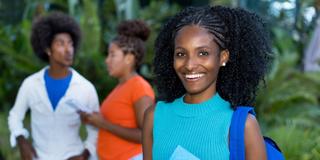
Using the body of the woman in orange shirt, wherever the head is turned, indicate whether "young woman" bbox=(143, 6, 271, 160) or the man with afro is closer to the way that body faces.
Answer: the man with afro

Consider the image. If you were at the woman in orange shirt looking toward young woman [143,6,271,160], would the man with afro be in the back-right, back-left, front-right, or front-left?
back-right

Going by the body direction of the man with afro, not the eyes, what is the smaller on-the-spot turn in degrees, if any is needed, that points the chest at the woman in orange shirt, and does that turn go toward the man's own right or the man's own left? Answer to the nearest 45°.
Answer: approximately 45° to the man's own left

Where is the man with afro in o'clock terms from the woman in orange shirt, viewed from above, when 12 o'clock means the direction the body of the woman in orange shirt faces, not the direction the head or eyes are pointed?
The man with afro is roughly at 1 o'clock from the woman in orange shirt.

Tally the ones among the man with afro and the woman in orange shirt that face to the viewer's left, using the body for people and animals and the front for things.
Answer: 1

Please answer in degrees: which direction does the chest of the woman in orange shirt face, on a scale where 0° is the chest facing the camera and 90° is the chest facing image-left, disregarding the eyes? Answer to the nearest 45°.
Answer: approximately 90°

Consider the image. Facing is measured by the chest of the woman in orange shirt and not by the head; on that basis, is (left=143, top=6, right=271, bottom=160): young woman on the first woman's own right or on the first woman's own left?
on the first woman's own left

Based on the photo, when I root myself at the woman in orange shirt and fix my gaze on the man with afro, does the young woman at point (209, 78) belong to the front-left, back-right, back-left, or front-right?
back-left

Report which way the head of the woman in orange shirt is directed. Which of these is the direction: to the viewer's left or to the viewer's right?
to the viewer's left

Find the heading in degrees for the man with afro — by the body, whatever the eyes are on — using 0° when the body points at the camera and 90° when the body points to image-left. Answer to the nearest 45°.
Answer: approximately 0°

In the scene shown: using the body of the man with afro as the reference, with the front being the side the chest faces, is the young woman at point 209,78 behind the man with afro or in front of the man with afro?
in front

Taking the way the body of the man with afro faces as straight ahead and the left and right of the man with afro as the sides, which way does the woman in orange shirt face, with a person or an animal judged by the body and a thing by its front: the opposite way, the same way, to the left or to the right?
to the right
